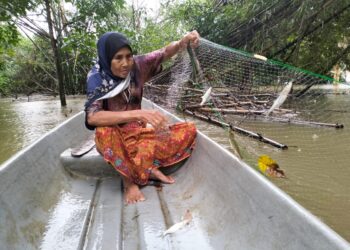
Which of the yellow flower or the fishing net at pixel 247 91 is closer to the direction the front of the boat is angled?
the fishing net

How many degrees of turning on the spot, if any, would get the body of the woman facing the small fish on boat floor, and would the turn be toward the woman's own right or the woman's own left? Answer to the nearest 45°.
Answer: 0° — they already face it

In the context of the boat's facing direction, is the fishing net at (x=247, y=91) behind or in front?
in front

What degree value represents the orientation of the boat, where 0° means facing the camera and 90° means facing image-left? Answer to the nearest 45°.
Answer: approximately 180°

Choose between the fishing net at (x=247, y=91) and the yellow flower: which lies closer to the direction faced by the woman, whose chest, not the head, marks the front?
the yellow flower

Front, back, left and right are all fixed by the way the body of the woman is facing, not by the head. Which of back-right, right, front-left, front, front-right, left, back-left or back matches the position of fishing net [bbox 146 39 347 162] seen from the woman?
left

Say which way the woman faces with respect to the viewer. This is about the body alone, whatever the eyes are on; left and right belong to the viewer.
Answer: facing the viewer and to the right of the viewer
